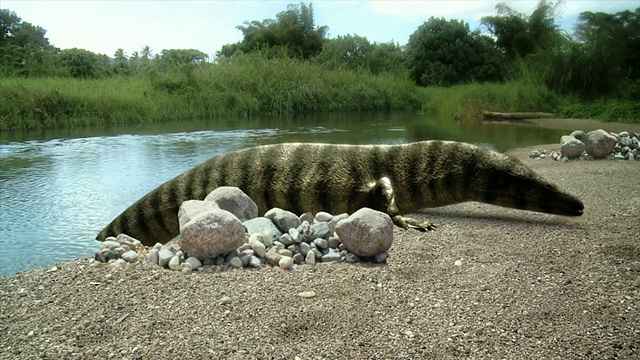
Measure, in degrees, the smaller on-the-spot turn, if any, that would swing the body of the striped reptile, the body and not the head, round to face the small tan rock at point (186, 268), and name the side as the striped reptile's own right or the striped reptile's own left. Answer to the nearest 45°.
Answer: approximately 135° to the striped reptile's own right

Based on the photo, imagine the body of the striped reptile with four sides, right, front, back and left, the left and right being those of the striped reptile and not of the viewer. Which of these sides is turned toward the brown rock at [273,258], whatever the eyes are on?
right

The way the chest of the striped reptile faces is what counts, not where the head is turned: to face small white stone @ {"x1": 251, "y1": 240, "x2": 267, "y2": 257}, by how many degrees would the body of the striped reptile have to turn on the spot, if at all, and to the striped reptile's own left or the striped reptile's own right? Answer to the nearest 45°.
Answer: approximately 90° to the striped reptile's own right

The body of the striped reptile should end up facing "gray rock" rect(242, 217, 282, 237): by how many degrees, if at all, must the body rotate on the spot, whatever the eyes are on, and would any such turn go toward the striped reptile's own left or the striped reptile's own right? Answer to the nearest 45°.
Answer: approximately 135° to the striped reptile's own right

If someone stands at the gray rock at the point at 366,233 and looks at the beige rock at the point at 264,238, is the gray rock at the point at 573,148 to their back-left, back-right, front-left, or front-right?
back-right

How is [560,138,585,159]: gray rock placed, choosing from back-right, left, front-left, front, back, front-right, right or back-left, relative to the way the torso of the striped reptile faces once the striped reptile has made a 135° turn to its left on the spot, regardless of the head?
right

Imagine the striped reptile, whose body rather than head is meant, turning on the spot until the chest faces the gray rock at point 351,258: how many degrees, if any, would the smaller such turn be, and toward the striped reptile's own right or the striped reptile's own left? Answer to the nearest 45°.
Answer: approximately 90° to the striped reptile's own right

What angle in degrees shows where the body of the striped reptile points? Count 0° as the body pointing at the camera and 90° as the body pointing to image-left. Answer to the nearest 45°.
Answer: approximately 270°

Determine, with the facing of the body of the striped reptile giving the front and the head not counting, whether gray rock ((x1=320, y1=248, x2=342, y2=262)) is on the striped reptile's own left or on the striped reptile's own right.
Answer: on the striped reptile's own right

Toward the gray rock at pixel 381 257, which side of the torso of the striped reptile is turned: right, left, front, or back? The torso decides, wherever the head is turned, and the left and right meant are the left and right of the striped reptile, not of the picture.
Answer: right

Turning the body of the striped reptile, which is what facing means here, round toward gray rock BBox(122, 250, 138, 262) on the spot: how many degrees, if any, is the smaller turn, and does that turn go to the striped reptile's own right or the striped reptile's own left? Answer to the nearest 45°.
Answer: approximately 135° to the striped reptile's own right

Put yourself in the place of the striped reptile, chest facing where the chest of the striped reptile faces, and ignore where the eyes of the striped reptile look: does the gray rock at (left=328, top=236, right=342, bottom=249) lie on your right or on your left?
on your right

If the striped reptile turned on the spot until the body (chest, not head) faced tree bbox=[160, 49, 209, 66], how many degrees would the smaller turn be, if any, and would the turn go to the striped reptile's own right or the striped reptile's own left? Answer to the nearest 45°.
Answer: approximately 90° to the striped reptile's own left

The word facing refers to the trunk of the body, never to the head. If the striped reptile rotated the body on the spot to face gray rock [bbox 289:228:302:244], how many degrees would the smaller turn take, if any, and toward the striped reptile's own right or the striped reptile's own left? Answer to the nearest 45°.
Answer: approximately 90° to the striped reptile's own right

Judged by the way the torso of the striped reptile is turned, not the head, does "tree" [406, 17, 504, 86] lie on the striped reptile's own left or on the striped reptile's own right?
on the striped reptile's own left

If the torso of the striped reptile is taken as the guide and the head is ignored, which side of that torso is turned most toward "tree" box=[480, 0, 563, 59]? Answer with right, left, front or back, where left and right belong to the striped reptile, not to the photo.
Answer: left
